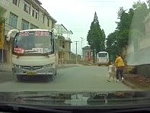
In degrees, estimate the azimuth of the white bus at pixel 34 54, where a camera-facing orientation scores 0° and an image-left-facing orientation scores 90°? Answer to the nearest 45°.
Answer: approximately 0°

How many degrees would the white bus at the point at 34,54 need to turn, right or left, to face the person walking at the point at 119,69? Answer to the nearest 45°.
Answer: approximately 90° to its left
